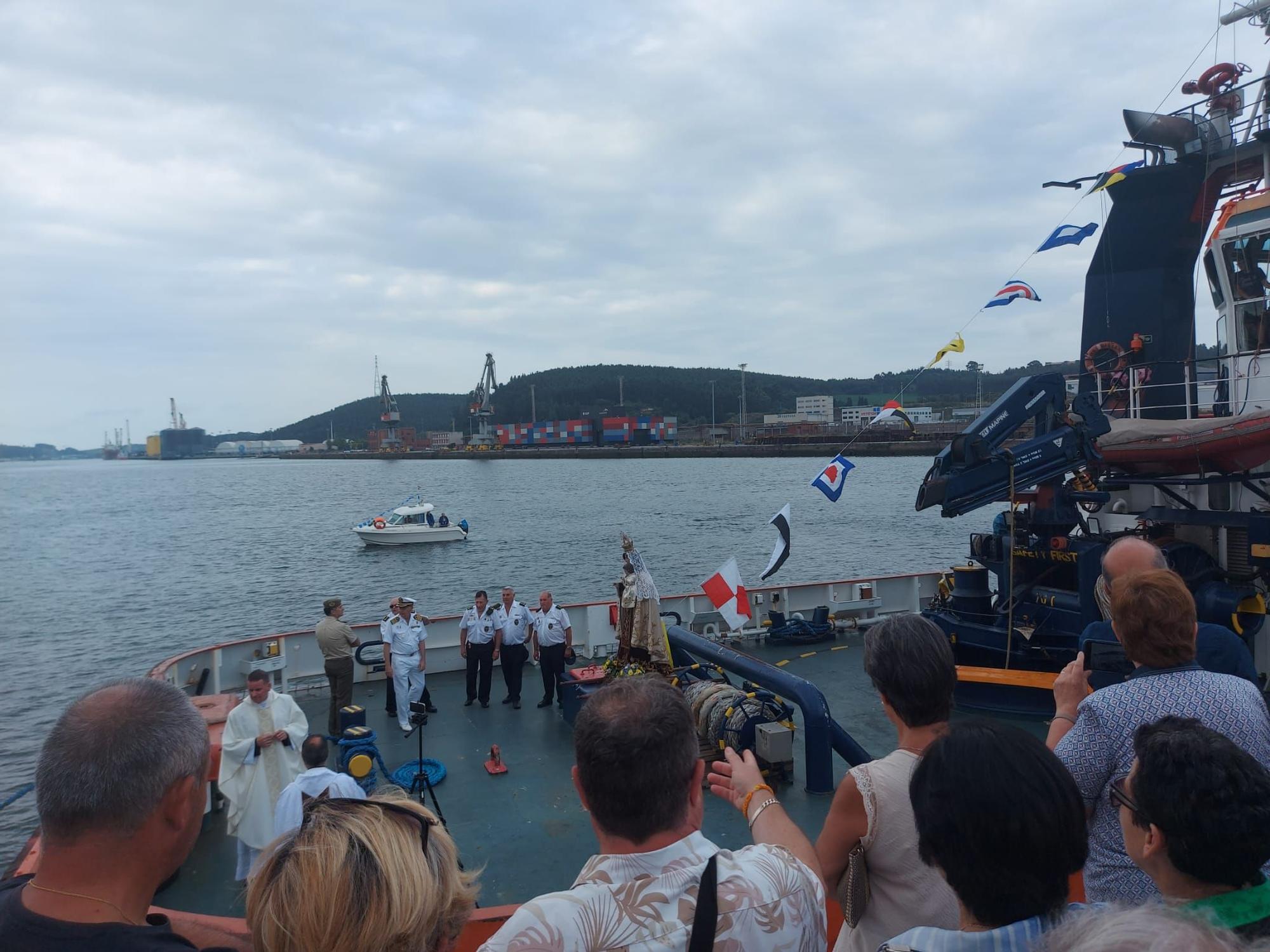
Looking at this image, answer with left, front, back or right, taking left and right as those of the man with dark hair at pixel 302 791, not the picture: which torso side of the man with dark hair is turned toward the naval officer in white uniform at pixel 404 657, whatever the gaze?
front

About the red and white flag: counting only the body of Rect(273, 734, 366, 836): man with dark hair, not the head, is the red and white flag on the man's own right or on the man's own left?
on the man's own right

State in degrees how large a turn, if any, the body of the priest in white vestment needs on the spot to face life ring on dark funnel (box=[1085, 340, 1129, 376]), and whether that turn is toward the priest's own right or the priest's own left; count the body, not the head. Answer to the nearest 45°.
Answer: approximately 90° to the priest's own left

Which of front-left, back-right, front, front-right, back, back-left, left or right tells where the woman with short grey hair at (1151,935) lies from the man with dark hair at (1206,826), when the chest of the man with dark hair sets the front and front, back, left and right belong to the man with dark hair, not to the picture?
back-left

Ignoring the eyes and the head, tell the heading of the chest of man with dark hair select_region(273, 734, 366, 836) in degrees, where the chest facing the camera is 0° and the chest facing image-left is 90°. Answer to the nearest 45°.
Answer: approximately 180°

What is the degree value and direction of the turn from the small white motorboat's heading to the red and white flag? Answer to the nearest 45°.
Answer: approximately 90° to its left

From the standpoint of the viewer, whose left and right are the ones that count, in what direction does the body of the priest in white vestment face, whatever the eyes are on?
facing the viewer

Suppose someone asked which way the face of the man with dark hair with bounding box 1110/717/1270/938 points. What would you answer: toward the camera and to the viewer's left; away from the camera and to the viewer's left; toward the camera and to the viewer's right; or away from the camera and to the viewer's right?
away from the camera and to the viewer's left

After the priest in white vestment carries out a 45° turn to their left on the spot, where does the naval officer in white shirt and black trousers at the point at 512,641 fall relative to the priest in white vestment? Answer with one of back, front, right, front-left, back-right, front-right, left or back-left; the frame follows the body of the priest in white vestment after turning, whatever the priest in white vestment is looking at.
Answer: left

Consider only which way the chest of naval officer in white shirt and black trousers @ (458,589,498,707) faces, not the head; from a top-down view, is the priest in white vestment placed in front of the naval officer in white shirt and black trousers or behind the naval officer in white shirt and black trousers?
in front

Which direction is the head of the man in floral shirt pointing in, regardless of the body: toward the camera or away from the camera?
away from the camera

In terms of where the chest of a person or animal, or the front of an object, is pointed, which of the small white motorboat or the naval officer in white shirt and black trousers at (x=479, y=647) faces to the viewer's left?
the small white motorboat

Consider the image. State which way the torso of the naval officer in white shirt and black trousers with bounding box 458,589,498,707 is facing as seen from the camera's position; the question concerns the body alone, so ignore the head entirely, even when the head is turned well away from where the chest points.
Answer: toward the camera

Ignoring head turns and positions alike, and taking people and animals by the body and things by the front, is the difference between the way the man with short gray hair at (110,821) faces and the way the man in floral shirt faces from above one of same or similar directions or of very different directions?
same or similar directions

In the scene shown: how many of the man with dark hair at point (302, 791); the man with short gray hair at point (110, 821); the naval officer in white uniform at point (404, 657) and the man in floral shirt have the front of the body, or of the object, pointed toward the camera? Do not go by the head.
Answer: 1

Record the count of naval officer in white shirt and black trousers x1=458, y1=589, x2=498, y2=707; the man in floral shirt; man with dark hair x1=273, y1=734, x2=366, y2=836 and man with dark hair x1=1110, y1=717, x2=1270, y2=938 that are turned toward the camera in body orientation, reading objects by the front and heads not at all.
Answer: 1

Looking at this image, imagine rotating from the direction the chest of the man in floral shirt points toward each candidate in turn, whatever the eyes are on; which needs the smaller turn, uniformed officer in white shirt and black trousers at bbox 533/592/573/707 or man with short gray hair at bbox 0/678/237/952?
the uniformed officer in white shirt and black trousers

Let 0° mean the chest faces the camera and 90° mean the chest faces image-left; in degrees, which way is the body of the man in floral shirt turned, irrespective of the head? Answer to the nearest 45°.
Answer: approximately 180°

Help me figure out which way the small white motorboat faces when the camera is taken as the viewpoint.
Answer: facing to the left of the viewer

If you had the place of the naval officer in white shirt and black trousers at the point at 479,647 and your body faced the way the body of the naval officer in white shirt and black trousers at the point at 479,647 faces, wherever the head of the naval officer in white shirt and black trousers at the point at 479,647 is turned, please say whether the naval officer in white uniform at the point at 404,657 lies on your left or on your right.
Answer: on your right

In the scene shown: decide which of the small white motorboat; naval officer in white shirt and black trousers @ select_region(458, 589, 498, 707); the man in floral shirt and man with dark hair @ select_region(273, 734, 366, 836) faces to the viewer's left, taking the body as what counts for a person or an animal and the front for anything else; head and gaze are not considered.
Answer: the small white motorboat

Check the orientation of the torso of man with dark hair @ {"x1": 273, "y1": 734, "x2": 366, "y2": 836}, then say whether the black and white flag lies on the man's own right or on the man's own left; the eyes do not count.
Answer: on the man's own right
